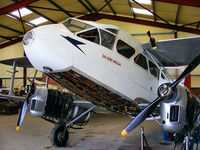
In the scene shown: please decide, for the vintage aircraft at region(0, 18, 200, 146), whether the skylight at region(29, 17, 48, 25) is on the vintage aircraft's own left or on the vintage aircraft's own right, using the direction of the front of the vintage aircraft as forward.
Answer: on the vintage aircraft's own right

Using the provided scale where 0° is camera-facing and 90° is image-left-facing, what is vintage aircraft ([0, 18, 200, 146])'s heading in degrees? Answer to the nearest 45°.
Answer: approximately 45°

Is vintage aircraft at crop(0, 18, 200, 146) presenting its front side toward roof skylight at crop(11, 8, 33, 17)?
no
